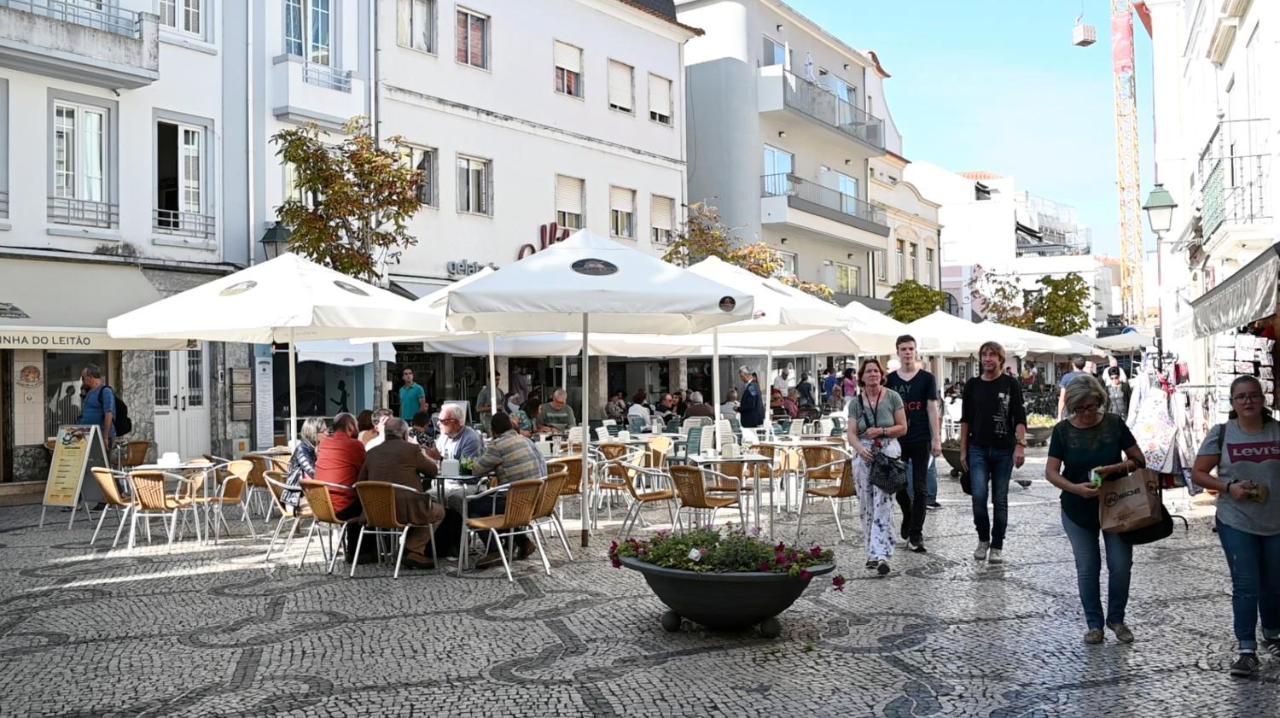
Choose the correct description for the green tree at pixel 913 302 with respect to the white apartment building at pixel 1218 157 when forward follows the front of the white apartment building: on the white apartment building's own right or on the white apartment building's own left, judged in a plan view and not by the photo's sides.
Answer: on the white apartment building's own right

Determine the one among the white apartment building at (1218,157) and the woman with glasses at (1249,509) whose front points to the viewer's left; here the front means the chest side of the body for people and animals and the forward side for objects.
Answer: the white apartment building

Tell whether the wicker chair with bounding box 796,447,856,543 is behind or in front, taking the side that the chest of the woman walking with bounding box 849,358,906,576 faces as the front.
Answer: behind

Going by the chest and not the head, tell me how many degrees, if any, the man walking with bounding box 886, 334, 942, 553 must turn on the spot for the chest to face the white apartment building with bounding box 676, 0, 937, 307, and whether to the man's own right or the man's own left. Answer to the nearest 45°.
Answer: approximately 180°

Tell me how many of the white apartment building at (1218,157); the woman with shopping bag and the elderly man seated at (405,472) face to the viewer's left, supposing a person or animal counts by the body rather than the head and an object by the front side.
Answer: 1

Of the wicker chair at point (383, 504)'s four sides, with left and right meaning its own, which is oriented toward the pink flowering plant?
right

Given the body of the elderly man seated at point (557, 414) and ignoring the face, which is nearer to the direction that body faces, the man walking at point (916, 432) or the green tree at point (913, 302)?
the man walking

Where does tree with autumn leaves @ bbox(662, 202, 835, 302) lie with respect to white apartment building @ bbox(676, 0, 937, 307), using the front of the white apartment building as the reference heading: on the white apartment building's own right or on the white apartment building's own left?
on the white apartment building's own right

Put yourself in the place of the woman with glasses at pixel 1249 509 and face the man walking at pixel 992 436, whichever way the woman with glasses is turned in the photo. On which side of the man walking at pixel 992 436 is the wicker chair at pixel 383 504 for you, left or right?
left

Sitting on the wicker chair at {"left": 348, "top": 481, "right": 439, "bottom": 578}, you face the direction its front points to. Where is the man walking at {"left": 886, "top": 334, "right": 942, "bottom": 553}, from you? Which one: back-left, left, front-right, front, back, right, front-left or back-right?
front-right

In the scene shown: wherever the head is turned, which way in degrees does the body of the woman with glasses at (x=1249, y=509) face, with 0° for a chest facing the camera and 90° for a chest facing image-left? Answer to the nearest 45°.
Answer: approximately 0°

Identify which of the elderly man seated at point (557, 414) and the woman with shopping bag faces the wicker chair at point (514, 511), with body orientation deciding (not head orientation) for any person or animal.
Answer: the elderly man seated
